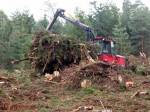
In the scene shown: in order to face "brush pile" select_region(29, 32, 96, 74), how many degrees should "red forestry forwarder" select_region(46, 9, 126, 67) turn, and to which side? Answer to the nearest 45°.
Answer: approximately 45° to its left
